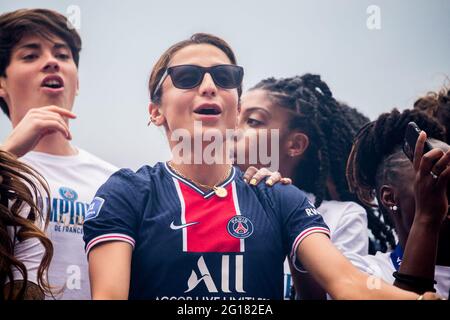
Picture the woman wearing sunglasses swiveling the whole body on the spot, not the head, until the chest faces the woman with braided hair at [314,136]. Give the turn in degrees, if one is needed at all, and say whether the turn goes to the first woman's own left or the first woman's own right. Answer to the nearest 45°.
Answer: approximately 135° to the first woman's own left

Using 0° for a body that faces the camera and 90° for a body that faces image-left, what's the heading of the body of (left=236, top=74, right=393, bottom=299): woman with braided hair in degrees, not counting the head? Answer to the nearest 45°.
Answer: approximately 90°

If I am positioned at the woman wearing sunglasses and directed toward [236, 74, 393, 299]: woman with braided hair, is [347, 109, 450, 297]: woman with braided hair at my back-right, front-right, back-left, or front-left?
front-right

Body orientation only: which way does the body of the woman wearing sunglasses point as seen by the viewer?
toward the camera

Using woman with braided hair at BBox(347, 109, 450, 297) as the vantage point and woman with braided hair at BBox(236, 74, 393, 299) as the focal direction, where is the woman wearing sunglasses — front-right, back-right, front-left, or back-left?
front-left

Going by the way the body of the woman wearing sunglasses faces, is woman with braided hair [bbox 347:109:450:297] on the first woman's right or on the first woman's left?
on the first woman's left

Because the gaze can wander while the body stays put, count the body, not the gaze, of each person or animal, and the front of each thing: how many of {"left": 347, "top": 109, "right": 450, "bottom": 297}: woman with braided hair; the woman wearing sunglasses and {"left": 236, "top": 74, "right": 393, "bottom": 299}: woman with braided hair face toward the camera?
1

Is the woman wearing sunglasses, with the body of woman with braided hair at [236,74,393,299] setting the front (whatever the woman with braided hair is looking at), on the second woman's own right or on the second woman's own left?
on the second woman's own left
